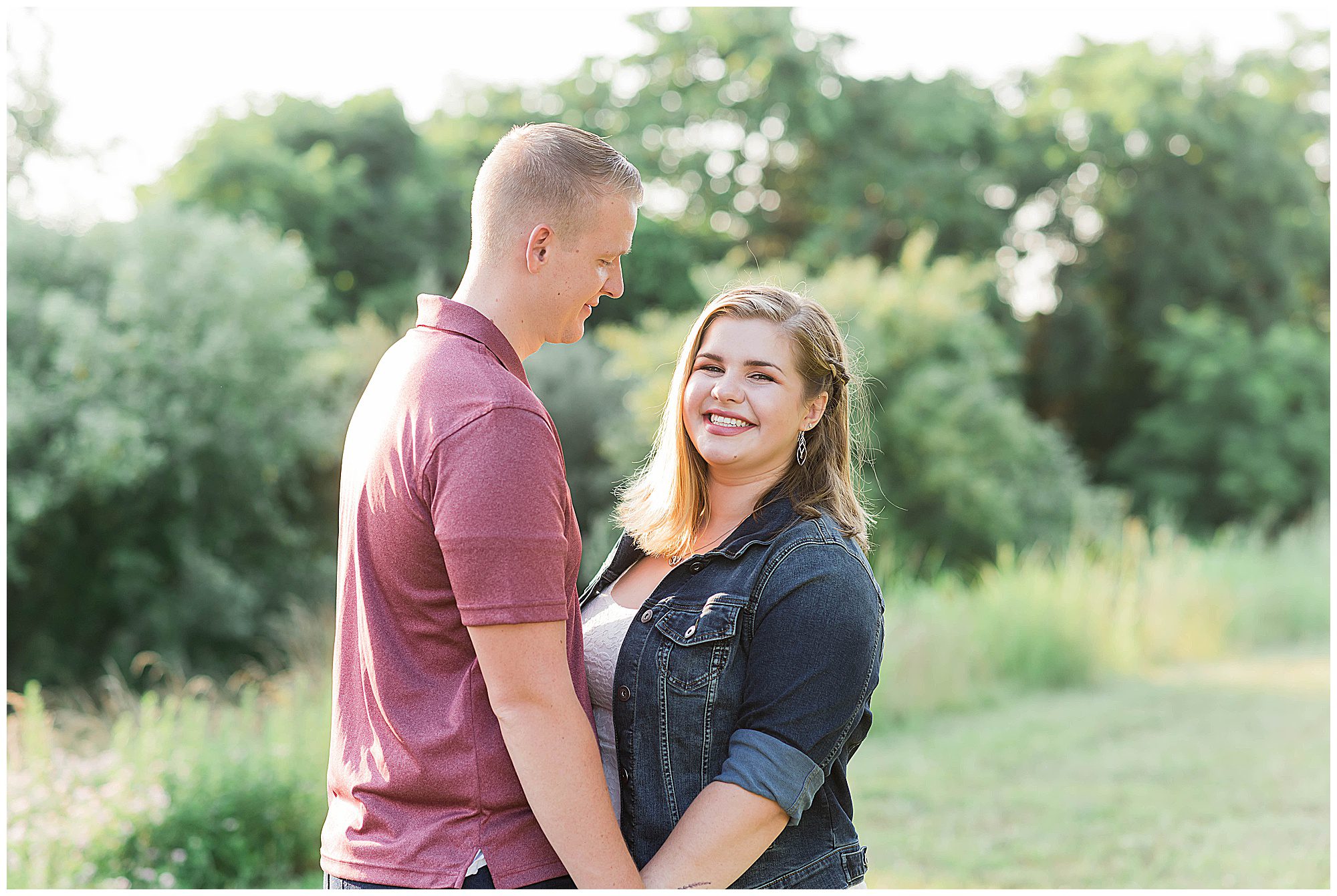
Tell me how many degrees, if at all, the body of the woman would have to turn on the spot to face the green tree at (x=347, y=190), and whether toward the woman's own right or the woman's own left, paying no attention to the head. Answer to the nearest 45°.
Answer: approximately 135° to the woman's own right

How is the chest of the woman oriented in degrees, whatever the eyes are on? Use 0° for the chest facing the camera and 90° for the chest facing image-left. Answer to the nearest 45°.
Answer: approximately 45°

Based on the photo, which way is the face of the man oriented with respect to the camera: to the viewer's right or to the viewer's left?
to the viewer's right

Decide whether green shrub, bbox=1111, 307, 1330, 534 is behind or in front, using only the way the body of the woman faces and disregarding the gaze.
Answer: behind

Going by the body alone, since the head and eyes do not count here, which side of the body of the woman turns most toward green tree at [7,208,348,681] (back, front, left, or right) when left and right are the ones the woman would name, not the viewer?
right

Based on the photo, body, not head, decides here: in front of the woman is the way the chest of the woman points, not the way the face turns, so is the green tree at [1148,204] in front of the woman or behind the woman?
behind
